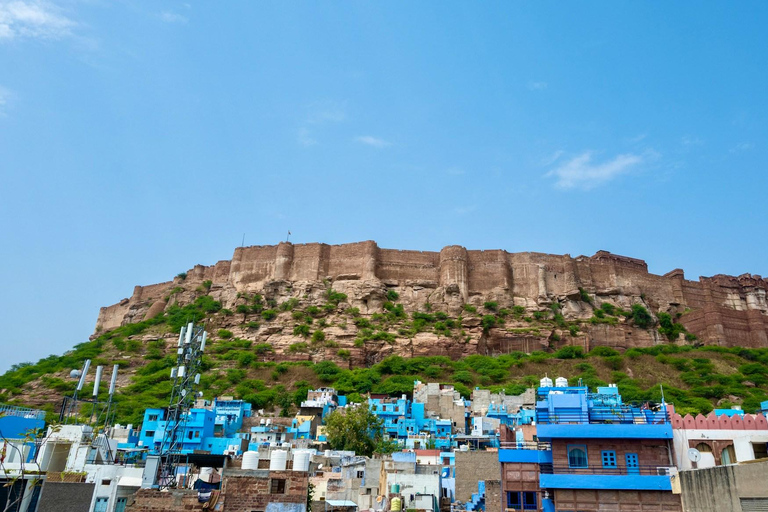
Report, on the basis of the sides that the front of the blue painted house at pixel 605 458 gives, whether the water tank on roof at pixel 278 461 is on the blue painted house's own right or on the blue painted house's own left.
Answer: on the blue painted house's own right

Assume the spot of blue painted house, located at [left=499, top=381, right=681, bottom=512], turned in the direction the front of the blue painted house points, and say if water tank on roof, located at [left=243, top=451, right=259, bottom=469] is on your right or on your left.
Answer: on your right

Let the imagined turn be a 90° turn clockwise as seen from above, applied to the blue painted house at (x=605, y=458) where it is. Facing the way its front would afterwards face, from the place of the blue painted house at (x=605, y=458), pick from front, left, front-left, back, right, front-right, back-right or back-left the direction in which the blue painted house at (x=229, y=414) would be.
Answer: front-right

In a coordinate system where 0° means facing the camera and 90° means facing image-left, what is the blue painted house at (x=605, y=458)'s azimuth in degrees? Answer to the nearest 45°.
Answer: approximately 0°

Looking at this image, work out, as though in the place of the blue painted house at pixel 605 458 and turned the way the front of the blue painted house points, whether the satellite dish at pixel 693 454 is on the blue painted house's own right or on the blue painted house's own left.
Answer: on the blue painted house's own left

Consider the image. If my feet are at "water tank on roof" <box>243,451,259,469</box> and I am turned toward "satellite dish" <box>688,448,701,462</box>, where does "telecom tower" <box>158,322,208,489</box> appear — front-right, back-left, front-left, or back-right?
back-right

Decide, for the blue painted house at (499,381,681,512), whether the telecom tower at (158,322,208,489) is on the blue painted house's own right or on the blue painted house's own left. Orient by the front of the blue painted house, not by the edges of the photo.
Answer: on the blue painted house's own right

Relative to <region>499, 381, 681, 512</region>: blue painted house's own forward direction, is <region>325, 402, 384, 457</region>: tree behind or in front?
behind

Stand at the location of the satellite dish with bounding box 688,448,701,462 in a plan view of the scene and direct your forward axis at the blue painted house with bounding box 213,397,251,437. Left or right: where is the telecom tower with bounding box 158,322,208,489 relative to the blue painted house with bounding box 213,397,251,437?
left

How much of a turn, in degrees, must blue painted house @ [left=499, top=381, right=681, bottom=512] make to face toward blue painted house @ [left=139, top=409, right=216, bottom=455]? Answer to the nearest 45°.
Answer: approximately 135° to its right
